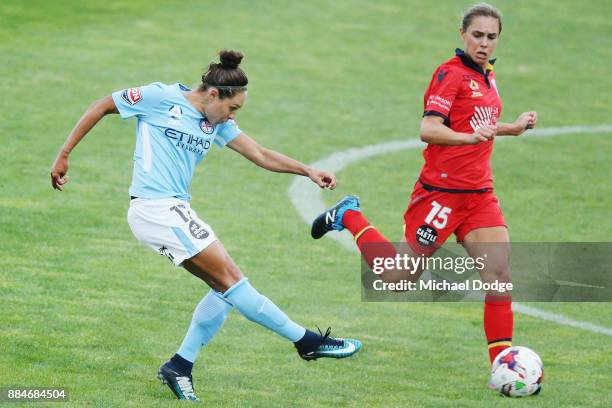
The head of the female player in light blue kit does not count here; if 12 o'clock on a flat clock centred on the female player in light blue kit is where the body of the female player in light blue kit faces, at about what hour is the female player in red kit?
The female player in red kit is roughly at 10 o'clock from the female player in light blue kit.

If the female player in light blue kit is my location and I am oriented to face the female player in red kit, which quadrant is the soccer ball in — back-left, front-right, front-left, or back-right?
front-right

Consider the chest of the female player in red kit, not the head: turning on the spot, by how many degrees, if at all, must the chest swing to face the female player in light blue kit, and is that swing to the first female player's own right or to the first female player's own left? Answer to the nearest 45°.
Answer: approximately 90° to the first female player's own right

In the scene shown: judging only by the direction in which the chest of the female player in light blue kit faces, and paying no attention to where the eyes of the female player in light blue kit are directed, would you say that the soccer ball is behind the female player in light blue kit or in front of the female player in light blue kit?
in front

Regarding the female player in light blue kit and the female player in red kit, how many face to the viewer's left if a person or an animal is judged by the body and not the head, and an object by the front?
0

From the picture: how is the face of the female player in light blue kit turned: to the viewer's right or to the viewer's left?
to the viewer's right

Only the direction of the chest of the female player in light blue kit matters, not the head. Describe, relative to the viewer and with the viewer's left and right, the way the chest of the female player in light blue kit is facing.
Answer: facing the viewer and to the right of the viewer
